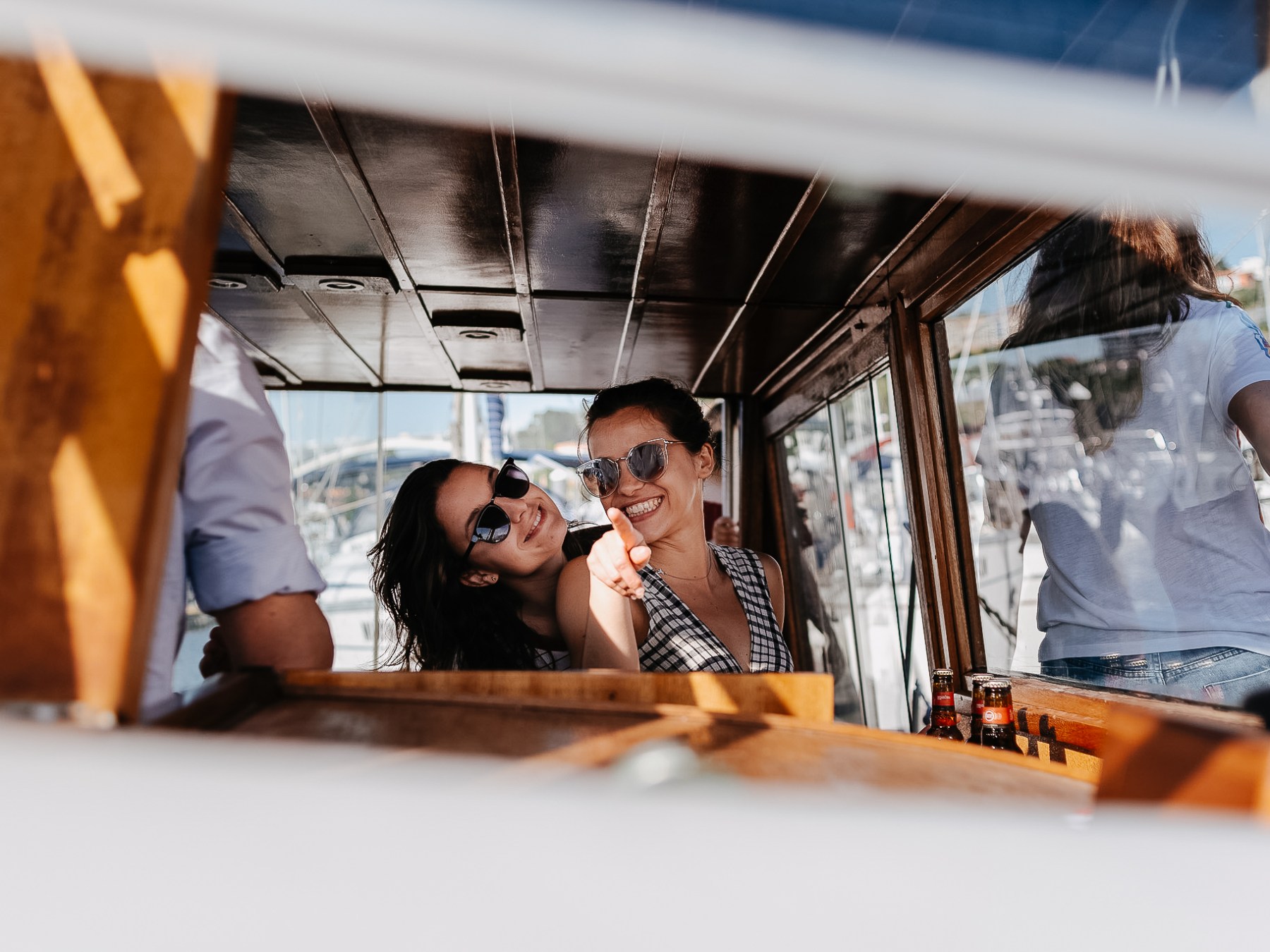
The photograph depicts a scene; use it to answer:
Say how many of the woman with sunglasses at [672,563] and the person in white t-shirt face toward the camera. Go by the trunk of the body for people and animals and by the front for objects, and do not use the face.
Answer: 1

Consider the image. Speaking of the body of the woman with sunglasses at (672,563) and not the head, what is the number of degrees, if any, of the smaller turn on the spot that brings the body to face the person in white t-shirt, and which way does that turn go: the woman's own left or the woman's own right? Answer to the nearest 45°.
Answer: approximately 45° to the woman's own left

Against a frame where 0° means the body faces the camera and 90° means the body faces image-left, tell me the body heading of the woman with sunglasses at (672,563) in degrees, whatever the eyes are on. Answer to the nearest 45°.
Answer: approximately 0°

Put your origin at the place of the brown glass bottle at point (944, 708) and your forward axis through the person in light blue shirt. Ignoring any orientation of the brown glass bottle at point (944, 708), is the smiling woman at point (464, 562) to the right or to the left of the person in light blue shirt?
right

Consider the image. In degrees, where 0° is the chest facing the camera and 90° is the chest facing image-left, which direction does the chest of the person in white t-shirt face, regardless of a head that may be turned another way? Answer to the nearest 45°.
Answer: approximately 180°

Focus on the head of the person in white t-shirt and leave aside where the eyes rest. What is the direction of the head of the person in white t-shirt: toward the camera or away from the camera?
away from the camera

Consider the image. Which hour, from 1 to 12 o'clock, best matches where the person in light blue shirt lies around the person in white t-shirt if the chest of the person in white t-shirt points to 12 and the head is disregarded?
The person in light blue shirt is roughly at 7 o'clock from the person in white t-shirt.

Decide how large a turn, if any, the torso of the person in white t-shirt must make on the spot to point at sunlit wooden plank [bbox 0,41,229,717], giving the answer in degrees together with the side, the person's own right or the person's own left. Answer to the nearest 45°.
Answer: approximately 135° to the person's own left
